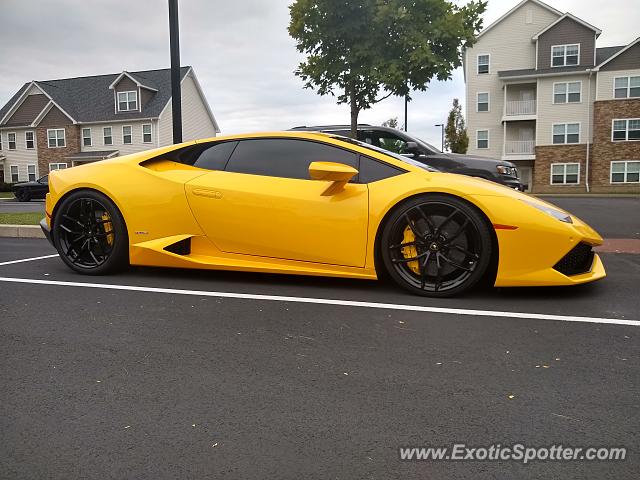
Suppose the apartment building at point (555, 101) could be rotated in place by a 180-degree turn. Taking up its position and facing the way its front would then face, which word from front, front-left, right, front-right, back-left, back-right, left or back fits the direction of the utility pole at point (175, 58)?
back

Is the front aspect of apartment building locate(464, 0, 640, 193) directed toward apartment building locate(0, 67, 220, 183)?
no

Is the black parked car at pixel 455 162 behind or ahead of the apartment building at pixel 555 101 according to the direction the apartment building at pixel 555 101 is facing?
ahead

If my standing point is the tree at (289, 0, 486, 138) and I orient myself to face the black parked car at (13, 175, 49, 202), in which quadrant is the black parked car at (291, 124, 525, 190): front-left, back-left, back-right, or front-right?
back-left

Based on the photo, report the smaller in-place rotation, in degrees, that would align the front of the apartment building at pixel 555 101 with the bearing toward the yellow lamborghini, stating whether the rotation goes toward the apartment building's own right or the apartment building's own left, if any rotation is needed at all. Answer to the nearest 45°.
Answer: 0° — it already faces it

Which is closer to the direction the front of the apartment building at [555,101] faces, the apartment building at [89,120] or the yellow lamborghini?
the yellow lamborghini

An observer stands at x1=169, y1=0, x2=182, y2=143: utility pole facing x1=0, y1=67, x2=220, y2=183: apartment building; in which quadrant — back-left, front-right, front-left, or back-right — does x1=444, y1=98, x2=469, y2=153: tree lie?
front-right

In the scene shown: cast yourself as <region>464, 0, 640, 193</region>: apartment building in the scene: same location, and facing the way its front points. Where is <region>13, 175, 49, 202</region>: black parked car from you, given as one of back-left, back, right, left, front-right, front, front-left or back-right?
front-right

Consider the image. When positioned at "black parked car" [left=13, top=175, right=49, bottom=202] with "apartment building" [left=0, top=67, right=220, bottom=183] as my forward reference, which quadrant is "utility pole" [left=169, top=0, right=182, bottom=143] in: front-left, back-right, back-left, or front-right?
back-right

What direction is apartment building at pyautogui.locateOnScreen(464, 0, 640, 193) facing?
toward the camera

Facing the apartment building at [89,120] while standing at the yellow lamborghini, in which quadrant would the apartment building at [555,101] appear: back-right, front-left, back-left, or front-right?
front-right

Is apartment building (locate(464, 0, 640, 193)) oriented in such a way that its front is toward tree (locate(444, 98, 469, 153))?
no
